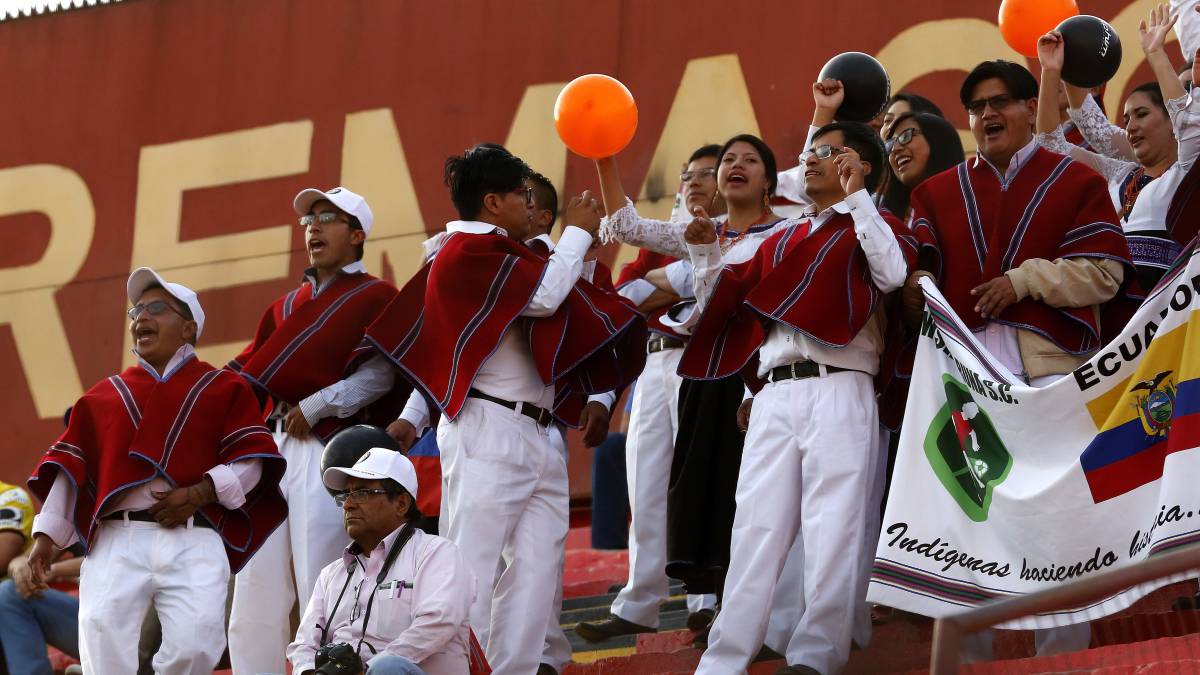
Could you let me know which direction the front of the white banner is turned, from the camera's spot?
facing the viewer

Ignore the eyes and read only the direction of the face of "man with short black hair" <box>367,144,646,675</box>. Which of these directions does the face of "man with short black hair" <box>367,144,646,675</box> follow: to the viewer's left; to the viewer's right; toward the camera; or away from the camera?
to the viewer's right

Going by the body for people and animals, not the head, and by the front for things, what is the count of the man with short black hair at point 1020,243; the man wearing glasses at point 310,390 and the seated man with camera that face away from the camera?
0

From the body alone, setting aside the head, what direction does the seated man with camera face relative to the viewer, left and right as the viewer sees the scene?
facing the viewer and to the left of the viewer

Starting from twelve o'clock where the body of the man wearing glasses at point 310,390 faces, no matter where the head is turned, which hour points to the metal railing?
The metal railing is roughly at 10 o'clock from the man wearing glasses.

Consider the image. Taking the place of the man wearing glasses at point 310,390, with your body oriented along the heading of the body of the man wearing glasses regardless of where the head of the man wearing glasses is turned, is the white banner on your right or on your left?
on your left

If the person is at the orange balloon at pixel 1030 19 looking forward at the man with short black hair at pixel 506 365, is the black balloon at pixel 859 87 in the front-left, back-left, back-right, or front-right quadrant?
front-right

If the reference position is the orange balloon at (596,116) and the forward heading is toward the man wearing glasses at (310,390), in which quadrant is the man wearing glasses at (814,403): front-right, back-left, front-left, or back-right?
back-left

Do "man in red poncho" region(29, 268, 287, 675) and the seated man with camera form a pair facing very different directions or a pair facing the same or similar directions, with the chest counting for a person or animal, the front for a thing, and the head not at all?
same or similar directions

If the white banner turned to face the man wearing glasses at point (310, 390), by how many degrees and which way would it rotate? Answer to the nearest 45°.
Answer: approximately 90° to its right

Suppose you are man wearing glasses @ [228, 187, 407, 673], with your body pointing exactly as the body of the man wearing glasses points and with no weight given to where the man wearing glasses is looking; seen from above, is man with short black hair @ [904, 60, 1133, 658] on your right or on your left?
on your left

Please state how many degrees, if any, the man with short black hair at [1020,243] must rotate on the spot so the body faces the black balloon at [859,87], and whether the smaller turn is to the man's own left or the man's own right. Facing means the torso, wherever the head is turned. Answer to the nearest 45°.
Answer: approximately 90° to the man's own right

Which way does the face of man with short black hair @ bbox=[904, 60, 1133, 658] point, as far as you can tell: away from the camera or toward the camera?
toward the camera

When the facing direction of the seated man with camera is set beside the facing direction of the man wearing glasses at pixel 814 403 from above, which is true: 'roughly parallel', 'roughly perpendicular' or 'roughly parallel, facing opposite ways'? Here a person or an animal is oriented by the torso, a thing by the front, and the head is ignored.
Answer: roughly parallel

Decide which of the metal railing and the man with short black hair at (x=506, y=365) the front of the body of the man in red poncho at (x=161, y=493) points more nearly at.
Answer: the metal railing

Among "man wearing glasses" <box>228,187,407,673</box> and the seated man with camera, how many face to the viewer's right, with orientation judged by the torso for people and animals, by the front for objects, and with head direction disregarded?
0

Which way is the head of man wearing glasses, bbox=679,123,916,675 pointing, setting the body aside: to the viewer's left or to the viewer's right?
to the viewer's left

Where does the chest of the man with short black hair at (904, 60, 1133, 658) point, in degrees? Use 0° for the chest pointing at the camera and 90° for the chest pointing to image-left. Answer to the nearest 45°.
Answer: approximately 45°
